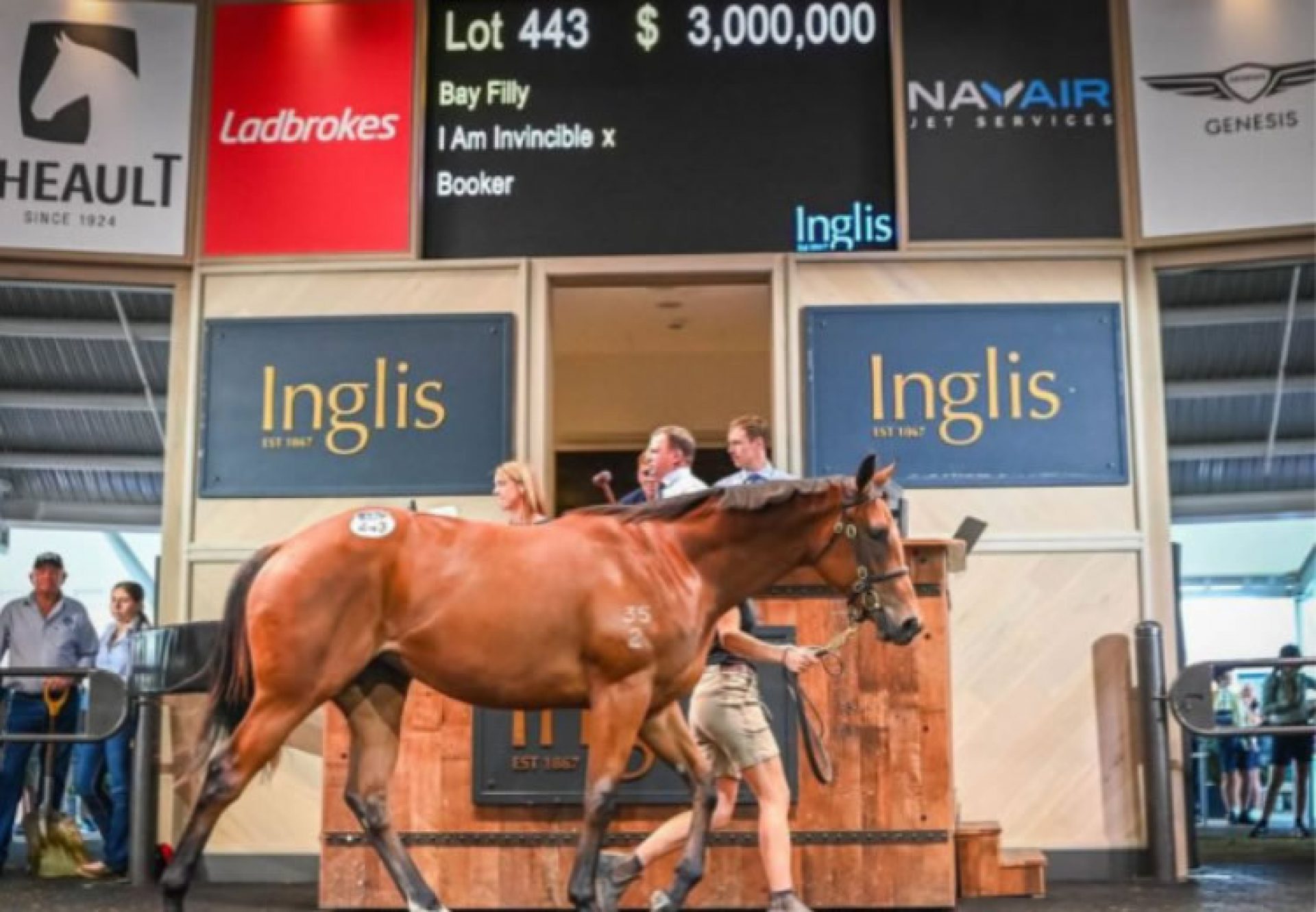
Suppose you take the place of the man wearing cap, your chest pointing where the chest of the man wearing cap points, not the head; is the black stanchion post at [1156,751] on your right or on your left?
on your left

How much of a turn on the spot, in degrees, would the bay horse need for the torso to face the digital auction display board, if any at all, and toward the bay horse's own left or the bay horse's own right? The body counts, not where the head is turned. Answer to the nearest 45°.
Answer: approximately 90° to the bay horse's own left

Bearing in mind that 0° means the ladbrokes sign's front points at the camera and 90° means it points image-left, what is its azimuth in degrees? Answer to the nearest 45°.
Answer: approximately 0°

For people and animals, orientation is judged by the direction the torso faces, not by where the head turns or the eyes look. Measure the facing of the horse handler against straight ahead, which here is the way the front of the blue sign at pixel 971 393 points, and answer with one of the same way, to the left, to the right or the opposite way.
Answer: to the left

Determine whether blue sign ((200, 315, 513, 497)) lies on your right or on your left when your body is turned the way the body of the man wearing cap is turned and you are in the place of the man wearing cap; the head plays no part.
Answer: on your left

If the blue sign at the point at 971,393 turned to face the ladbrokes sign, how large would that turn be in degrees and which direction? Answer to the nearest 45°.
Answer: approximately 90° to its right

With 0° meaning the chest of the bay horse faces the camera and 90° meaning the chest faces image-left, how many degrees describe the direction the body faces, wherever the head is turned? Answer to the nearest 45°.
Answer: approximately 270°

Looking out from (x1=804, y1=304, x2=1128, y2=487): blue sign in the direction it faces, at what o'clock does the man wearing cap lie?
The man wearing cap is roughly at 3 o'clock from the blue sign.

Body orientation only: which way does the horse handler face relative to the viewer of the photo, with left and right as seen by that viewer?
facing to the right of the viewer

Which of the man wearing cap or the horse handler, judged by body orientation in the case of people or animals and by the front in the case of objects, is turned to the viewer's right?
the horse handler
